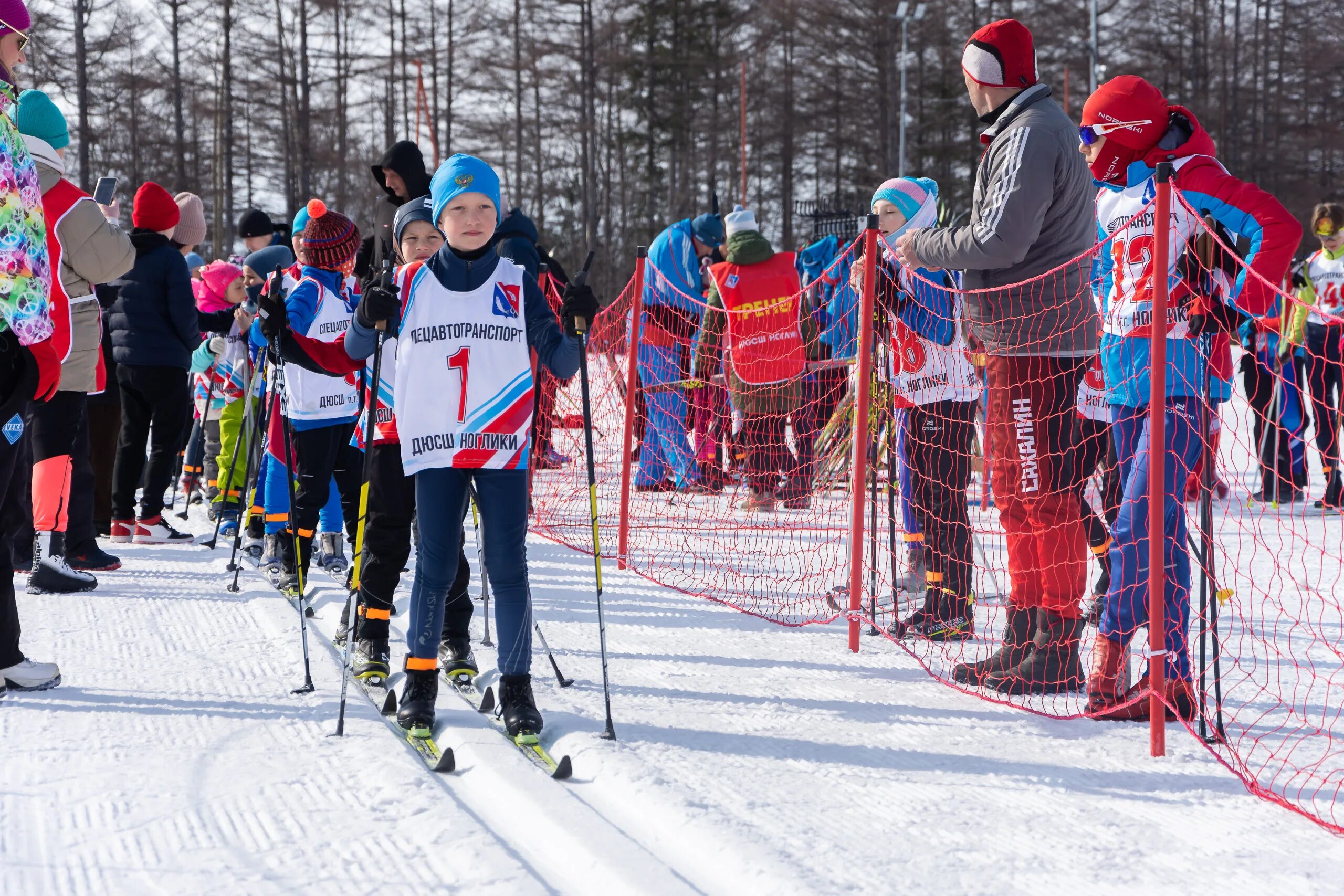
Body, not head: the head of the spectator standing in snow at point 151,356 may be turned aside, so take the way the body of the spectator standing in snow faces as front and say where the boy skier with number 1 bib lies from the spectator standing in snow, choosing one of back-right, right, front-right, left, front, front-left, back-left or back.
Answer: back-right

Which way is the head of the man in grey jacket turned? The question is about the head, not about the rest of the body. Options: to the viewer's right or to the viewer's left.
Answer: to the viewer's left

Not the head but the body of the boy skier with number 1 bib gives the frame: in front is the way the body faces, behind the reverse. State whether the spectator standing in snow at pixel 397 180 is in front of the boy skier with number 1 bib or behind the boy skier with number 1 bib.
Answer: behind

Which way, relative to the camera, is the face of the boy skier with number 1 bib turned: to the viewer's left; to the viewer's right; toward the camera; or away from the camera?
toward the camera

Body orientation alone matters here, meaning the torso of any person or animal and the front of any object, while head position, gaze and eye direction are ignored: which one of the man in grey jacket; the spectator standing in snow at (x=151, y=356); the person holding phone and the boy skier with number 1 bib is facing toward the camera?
the boy skier with number 1 bib

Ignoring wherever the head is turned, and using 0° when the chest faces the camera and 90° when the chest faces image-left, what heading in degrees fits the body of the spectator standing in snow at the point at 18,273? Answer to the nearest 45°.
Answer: approximately 270°

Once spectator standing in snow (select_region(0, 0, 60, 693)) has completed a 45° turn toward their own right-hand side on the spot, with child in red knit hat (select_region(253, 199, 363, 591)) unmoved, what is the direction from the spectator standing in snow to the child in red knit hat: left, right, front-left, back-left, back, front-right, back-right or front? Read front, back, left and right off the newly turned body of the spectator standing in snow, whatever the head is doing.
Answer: left

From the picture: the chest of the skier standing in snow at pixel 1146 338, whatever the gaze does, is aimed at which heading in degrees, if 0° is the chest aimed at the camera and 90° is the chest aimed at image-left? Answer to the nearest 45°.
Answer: approximately 45°

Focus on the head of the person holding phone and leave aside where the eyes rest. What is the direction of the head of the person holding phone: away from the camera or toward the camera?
away from the camera

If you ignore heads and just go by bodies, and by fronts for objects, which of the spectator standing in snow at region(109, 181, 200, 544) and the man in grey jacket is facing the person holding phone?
the man in grey jacket

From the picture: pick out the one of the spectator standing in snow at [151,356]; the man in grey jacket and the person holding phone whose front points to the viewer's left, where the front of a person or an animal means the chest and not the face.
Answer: the man in grey jacket

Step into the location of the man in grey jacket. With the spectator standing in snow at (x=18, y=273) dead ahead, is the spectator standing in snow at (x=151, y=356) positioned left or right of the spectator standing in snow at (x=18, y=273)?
right

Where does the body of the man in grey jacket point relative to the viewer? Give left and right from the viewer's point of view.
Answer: facing to the left of the viewer

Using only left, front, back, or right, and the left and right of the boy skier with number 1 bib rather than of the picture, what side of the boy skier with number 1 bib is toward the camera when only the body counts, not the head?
front

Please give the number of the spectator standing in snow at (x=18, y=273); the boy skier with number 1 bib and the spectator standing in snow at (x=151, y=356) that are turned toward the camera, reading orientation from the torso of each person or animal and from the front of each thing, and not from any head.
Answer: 1
